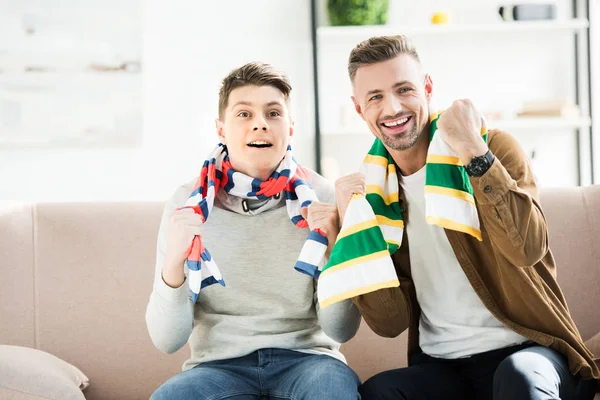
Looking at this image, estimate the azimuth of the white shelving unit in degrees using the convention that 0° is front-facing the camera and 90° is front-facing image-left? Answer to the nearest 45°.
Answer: approximately 0°

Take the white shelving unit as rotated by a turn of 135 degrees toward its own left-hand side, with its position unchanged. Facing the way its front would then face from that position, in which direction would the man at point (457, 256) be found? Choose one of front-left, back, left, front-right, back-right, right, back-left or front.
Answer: back-right

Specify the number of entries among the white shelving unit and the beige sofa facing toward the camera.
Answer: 2

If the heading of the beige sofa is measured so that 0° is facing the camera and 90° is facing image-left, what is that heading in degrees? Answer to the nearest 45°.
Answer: approximately 0°

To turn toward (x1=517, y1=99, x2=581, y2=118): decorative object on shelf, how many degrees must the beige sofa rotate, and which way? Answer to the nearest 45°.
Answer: approximately 135° to its left
